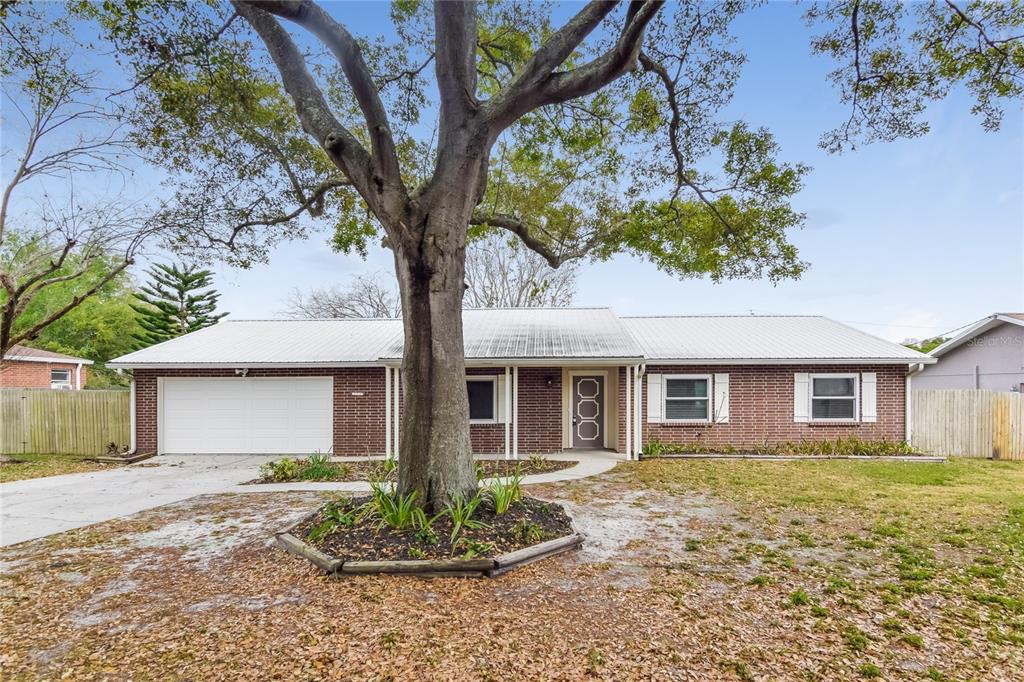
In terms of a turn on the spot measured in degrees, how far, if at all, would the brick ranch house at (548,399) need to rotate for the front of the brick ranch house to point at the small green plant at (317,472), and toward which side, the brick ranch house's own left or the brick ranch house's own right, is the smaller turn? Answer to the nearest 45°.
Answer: approximately 45° to the brick ranch house's own right

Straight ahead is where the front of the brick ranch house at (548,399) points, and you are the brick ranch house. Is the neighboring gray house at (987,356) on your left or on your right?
on your left

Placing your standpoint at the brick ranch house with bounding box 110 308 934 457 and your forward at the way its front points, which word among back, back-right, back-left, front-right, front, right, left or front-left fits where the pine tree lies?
back-right

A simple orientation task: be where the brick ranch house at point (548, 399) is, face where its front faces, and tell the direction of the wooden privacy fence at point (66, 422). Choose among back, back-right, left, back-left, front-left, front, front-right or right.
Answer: right

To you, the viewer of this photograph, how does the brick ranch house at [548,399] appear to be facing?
facing the viewer

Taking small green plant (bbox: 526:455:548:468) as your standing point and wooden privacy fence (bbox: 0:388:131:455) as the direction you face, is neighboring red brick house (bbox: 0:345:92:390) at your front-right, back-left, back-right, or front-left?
front-right

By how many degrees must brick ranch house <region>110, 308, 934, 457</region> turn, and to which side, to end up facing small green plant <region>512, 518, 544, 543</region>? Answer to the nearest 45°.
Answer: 0° — it already faces it

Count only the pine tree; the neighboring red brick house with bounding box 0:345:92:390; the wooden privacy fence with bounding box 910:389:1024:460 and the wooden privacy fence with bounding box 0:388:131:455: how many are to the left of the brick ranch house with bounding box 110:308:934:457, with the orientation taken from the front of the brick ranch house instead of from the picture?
1

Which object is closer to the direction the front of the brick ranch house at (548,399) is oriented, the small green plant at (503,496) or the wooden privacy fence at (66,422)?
the small green plant

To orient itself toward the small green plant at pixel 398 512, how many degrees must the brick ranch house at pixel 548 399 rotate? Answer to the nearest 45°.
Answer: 0° — it already faces it

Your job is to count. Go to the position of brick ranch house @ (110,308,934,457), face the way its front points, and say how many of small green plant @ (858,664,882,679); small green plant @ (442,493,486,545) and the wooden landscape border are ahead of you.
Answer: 3

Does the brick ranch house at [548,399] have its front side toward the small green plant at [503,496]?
yes

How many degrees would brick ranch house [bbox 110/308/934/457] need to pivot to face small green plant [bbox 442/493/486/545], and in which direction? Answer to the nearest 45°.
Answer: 0° — it already faces it

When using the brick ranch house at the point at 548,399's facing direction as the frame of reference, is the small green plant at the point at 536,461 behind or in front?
in front
